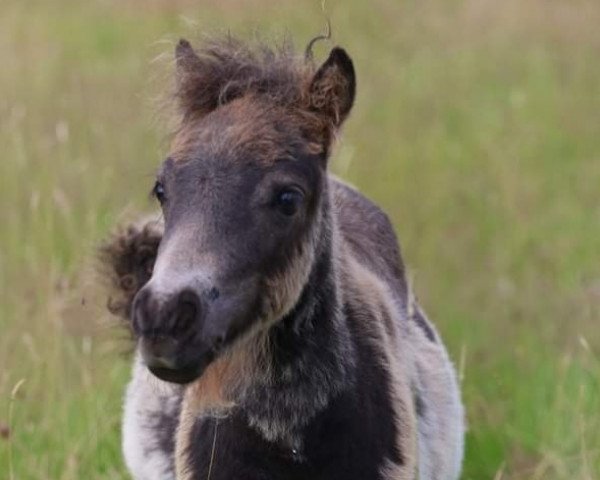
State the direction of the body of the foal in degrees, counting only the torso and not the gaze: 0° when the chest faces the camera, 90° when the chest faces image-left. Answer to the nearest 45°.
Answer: approximately 0°
